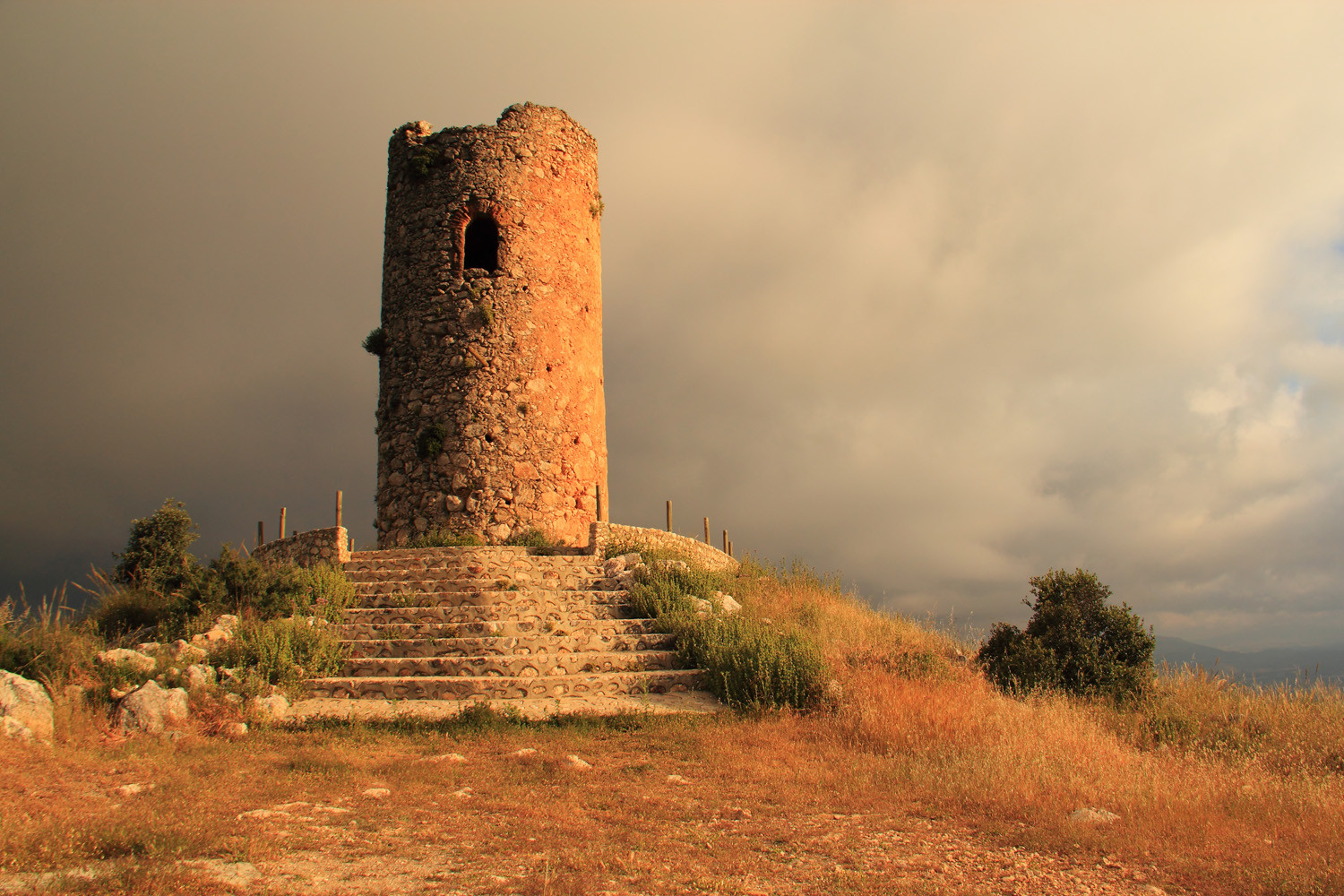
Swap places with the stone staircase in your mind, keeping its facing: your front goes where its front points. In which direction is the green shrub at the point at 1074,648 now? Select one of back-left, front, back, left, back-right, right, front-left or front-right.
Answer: left

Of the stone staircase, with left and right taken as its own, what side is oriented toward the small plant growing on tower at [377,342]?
back

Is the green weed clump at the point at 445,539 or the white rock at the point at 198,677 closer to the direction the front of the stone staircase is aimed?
the white rock

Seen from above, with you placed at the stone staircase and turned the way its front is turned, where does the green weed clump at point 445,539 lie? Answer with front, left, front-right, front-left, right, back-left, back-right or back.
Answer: back

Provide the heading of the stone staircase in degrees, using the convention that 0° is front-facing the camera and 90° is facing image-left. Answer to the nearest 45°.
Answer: approximately 0°

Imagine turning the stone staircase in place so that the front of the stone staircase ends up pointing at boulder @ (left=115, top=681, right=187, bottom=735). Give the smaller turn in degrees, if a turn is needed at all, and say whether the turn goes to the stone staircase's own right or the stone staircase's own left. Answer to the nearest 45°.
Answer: approximately 45° to the stone staircase's own right

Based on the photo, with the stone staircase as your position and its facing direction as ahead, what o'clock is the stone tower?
The stone tower is roughly at 6 o'clock from the stone staircase.

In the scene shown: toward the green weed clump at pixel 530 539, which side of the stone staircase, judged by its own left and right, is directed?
back

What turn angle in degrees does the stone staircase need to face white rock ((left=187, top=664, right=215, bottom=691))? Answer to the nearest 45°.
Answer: approximately 45° to its right
